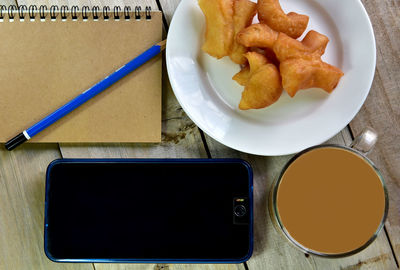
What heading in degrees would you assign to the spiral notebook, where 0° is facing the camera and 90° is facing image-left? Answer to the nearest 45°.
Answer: approximately 0°

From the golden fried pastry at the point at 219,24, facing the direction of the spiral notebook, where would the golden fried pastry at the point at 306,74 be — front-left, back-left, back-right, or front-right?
back-left
